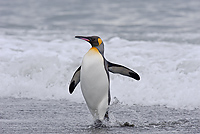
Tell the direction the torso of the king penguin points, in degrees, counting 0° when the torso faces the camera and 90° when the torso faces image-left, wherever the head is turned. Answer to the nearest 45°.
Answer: approximately 45°
